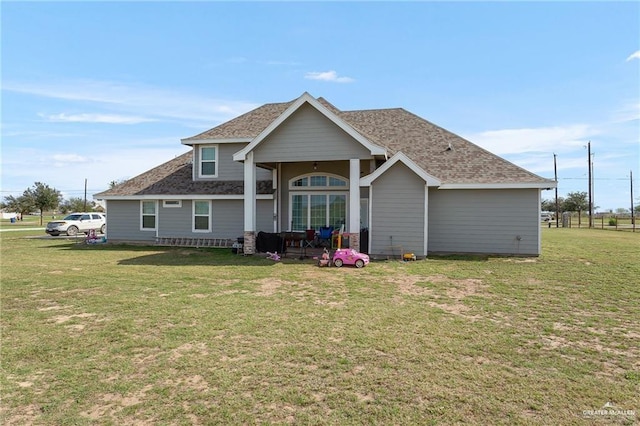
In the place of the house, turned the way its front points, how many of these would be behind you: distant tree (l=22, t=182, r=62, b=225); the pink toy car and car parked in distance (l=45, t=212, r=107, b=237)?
1

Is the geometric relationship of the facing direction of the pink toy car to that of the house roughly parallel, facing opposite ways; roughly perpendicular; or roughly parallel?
roughly perpendicular

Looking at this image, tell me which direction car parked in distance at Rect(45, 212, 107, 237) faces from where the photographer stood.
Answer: facing the viewer and to the left of the viewer

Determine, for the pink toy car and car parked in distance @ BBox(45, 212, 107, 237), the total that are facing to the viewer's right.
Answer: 1

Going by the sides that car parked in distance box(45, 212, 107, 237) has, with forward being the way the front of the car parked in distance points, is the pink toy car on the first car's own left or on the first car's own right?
on the first car's own left

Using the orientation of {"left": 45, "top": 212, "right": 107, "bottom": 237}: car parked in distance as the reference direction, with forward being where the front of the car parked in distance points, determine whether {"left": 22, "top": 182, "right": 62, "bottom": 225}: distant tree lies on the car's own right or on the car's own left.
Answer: on the car's own right
